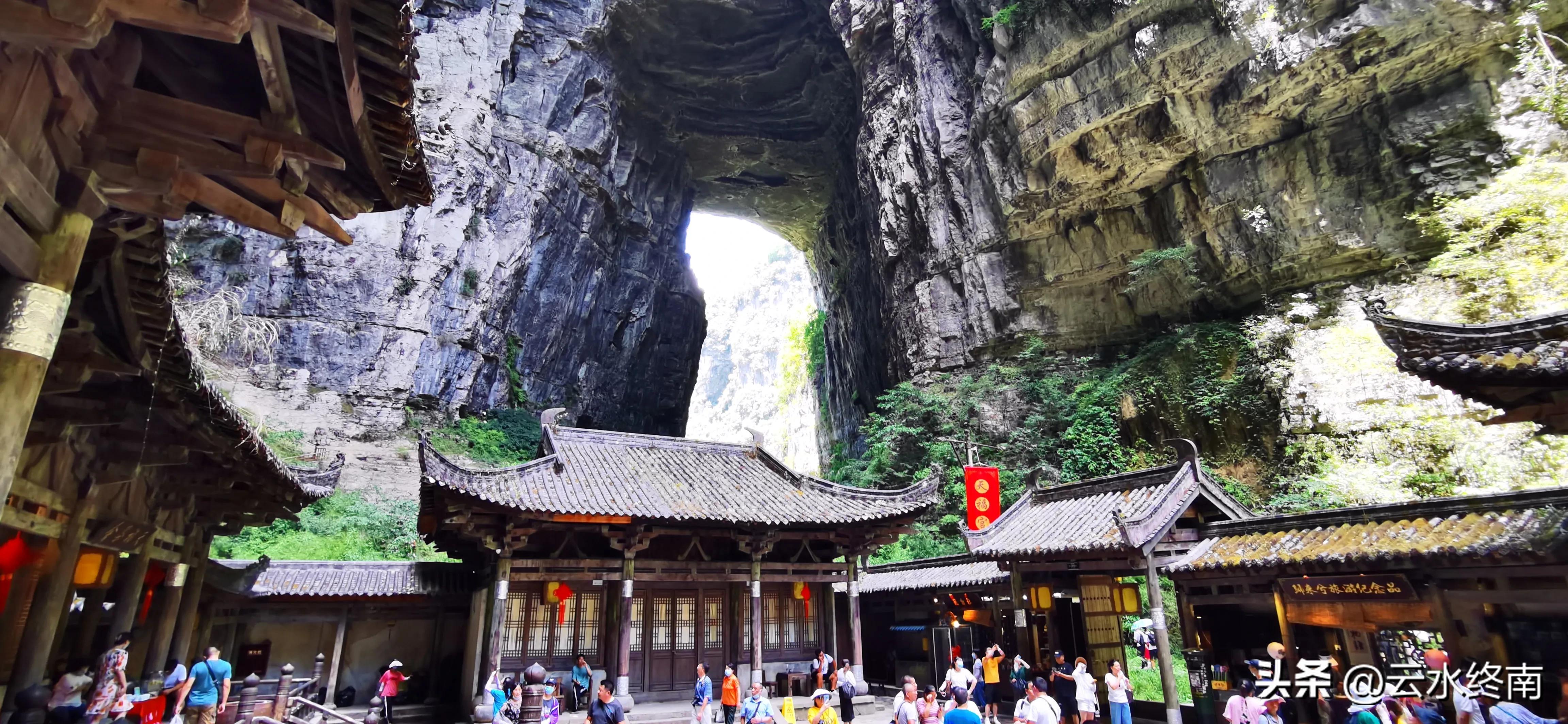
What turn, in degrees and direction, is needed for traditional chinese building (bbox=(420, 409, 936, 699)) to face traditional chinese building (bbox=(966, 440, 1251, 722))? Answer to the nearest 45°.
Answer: approximately 90° to its left

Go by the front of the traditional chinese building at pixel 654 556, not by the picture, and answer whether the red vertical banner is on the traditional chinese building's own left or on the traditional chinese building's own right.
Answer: on the traditional chinese building's own left

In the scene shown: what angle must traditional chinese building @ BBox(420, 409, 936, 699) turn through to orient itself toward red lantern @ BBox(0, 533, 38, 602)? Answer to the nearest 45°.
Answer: approximately 45° to its right

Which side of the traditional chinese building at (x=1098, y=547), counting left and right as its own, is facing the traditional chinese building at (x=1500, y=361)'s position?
left

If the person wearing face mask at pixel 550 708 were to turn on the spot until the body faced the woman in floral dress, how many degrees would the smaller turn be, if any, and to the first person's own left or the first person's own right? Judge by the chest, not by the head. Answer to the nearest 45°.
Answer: approximately 45° to the first person's own right

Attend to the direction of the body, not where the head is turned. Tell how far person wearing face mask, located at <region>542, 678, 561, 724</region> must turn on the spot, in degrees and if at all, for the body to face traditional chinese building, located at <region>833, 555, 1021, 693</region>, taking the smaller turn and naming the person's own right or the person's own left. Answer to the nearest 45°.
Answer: approximately 135° to the person's own left

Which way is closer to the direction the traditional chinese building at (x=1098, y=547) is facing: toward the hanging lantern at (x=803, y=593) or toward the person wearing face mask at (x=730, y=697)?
the person wearing face mask
